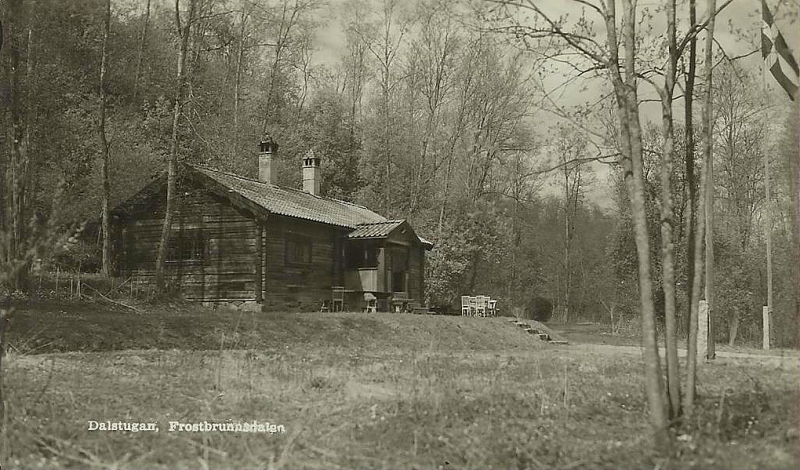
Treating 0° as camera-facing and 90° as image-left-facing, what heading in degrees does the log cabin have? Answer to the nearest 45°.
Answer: approximately 315°

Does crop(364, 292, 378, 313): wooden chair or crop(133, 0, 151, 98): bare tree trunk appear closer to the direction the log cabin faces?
the wooden chair

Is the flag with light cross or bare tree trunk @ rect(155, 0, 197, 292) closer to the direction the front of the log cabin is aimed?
the flag with light cross

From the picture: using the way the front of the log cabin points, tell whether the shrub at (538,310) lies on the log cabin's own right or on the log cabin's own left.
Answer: on the log cabin's own left

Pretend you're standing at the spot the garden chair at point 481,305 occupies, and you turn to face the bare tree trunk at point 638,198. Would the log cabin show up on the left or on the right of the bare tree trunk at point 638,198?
right

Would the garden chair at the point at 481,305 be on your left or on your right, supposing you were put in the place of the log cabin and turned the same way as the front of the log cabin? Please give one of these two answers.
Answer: on your left
